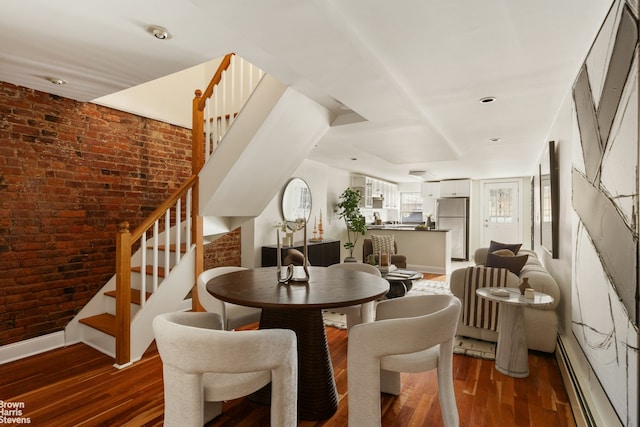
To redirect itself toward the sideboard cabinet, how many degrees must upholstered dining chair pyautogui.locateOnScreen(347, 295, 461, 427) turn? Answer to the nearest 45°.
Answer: approximately 45° to its right

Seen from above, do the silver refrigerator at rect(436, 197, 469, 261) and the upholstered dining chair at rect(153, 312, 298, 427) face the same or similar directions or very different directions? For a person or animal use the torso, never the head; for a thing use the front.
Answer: very different directions

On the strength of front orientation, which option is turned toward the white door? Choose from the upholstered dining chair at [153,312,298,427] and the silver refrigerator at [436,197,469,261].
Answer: the upholstered dining chair

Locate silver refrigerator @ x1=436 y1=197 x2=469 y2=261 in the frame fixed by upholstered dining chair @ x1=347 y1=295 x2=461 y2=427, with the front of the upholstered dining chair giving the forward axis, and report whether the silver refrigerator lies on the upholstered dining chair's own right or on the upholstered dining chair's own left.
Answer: on the upholstered dining chair's own right

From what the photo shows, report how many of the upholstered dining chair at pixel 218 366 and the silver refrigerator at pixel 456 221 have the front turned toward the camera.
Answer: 1

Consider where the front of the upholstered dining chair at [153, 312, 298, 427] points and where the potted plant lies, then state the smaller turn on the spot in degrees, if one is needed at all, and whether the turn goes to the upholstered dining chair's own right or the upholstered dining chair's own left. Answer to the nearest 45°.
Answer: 0° — it already faces it

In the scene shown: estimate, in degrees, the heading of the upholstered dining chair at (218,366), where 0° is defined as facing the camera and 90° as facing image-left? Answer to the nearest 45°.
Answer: approximately 225°

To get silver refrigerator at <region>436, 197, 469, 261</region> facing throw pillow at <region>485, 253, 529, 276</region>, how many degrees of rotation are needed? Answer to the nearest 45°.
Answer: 0° — it already faces it

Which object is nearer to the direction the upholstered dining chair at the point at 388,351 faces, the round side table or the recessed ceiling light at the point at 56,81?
the recessed ceiling light

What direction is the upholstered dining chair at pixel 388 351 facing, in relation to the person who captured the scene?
facing away from the viewer and to the left of the viewer

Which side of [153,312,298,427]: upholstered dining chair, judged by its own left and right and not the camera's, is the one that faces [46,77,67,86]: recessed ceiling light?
left

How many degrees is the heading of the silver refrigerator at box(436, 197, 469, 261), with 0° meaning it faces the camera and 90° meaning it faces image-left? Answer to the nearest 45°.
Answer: approximately 0°

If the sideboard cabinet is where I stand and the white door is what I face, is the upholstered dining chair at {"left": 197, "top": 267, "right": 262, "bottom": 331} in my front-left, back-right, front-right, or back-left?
back-right
